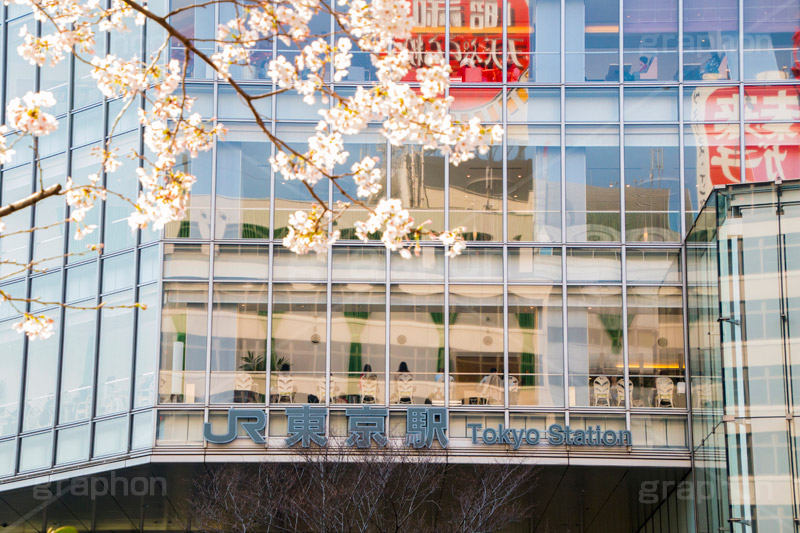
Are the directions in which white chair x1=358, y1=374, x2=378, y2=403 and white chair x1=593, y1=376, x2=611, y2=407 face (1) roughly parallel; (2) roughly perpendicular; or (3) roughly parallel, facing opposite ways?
roughly parallel

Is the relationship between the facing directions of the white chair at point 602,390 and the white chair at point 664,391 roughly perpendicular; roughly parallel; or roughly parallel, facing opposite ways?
roughly parallel

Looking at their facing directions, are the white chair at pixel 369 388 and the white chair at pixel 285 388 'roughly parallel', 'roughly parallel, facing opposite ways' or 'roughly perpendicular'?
roughly parallel

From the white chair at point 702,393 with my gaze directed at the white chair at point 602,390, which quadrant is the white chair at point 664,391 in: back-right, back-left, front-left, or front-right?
front-right

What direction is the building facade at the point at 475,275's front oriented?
toward the camera
